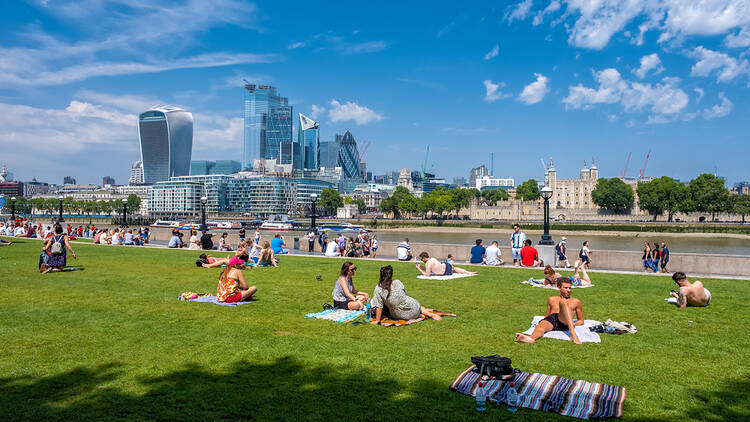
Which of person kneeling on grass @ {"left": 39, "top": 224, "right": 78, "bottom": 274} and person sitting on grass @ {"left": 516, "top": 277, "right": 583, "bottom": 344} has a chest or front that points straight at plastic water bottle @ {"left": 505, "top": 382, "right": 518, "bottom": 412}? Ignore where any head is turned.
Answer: person sitting on grass @ {"left": 516, "top": 277, "right": 583, "bottom": 344}

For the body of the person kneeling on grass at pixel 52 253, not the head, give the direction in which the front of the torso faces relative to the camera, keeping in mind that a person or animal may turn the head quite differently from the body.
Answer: away from the camera

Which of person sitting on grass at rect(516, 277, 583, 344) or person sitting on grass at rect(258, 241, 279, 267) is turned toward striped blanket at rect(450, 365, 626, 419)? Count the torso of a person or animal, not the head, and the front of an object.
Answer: person sitting on grass at rect(516, 277, 583, 344)

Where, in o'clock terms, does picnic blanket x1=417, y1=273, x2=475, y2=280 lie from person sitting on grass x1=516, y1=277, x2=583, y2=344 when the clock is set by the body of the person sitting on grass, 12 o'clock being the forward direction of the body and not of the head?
The picnic blanket is roughly at 5 o'clock from the person sitting on grass.

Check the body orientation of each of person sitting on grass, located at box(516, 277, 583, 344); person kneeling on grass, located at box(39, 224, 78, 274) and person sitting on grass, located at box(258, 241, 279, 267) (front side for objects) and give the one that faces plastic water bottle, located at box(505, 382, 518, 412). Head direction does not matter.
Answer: person sitting on grass, located at box(516, 277, 583, 344)

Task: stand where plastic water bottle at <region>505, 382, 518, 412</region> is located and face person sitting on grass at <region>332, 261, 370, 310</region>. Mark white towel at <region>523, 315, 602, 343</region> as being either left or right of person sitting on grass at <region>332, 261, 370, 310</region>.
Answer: right

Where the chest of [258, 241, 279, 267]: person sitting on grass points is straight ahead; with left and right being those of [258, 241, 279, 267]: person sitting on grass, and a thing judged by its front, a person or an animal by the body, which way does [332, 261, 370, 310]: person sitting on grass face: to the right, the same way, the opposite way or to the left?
to the right

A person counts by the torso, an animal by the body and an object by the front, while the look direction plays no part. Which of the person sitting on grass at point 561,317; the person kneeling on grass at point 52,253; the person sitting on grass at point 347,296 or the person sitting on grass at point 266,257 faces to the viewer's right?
the person sitting on grass at point 347,296

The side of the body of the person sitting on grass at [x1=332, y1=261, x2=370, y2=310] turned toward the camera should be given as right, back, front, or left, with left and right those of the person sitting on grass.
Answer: right
